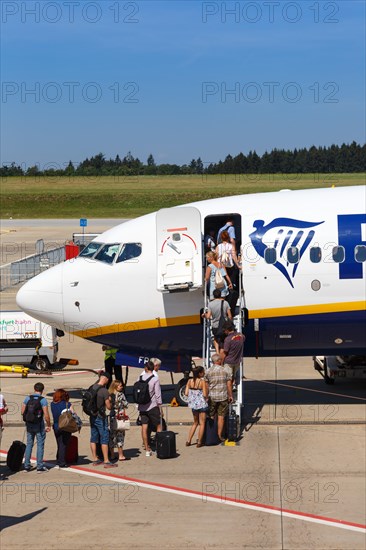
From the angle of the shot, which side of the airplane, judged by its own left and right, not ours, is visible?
left

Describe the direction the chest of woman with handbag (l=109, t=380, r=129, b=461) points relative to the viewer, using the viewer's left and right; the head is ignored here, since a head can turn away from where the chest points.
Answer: facing to the right of the viewer

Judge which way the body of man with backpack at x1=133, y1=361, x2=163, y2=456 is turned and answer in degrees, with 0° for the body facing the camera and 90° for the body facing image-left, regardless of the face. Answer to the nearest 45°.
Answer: approximately 225°

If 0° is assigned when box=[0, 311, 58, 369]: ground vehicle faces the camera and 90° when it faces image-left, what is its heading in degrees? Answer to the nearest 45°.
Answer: approximately 270°

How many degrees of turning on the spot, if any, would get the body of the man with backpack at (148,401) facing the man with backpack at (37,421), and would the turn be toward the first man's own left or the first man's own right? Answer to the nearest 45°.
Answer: approximately 180°

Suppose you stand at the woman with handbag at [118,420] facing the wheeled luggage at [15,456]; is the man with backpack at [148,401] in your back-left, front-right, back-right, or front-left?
back-right

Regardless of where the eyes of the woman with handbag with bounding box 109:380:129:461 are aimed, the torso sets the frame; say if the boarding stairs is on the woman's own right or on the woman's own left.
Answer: on the woman's own left

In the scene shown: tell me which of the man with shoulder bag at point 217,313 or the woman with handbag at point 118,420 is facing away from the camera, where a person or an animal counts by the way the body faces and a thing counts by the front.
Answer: the man with shoulder bag

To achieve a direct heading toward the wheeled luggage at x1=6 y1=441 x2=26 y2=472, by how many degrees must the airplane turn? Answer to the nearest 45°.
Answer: approximately 45° to its left

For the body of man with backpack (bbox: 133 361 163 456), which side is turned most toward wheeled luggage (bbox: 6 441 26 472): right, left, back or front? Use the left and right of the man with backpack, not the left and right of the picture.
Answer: back

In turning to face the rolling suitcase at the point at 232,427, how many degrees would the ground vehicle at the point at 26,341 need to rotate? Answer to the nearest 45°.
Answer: approximately 45° to its right

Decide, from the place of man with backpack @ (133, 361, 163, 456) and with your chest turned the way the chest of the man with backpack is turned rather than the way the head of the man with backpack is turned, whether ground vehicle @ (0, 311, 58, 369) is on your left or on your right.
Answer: on your left
